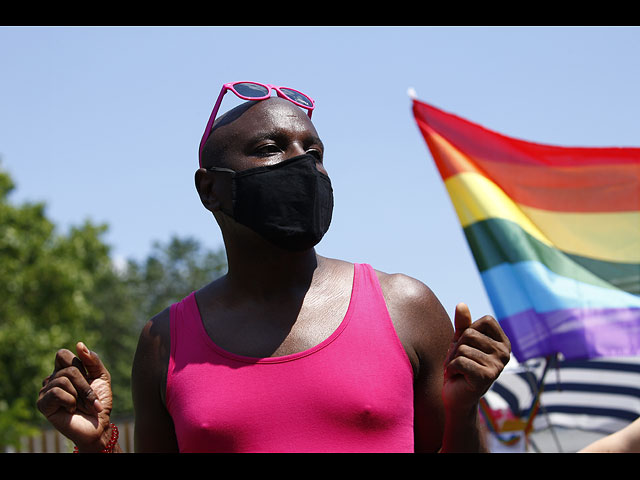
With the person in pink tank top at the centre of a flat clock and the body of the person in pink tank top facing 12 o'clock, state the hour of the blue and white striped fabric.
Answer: The blue and white striped fabric is roughly at 7 o'clock from the person in pink tank top.

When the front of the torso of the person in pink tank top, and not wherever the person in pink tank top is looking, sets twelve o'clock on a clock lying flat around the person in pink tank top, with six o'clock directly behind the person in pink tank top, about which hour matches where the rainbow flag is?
The rainbow flag is roughly at 7 o'clock from the person in pink tank top.

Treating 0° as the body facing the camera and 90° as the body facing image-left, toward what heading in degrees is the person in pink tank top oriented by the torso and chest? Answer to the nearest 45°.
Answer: approximately 0°

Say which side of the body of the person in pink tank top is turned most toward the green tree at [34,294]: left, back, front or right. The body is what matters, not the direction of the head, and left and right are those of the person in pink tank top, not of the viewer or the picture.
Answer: back

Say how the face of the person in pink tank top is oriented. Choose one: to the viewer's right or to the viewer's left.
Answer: to the viewer's right

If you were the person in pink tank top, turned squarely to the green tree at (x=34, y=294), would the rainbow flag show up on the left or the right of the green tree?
right
